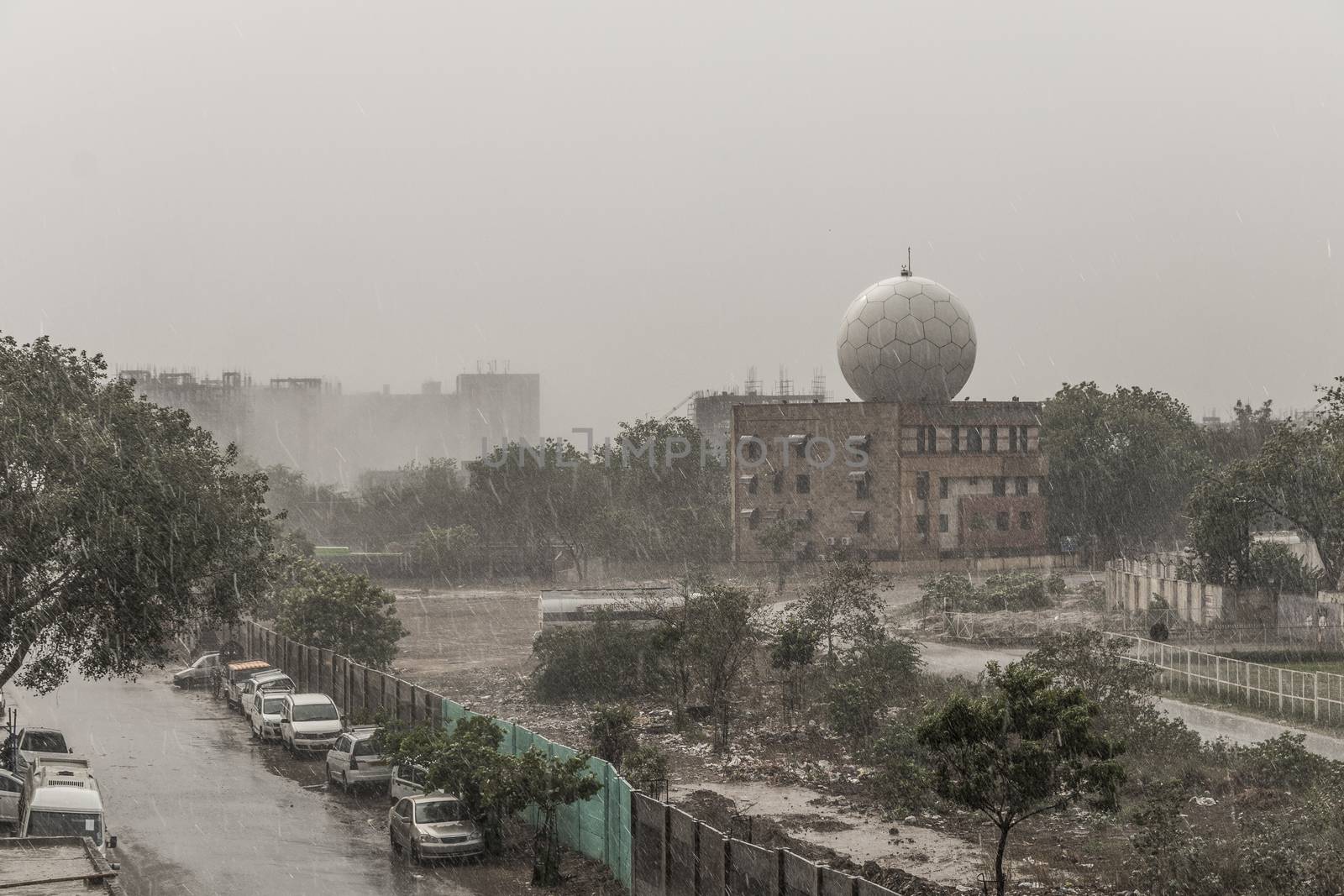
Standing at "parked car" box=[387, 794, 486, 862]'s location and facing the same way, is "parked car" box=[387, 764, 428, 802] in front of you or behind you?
behind

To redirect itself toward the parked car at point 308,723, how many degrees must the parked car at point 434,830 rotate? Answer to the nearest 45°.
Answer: approximately 135° to its left

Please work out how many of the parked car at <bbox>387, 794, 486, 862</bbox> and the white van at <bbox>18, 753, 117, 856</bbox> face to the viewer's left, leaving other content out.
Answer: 0

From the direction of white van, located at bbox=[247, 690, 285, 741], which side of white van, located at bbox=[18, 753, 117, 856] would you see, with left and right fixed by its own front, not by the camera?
back

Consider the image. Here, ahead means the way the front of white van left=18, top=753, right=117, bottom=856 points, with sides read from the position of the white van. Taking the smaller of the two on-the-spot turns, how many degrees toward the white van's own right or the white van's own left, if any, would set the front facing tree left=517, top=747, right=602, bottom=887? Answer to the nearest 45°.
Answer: approximately 45° to the white van's own left

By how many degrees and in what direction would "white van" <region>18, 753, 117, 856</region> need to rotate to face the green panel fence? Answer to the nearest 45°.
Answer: approximately 45° to its left

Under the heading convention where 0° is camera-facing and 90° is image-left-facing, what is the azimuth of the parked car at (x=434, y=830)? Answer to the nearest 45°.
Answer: approximately 315°

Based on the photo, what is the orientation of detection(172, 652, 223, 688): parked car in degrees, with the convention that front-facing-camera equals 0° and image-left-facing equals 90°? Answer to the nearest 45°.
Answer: approximately 45°

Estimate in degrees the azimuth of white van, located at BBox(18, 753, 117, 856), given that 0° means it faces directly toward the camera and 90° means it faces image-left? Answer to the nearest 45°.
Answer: approximately 0°
